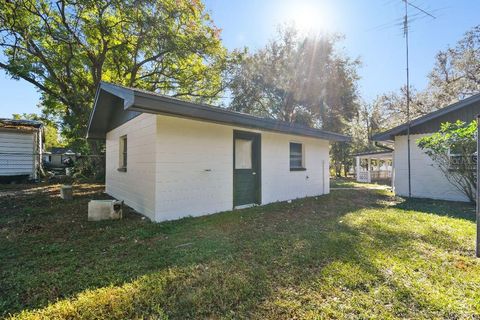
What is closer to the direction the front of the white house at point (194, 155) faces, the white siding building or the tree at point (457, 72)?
the tree

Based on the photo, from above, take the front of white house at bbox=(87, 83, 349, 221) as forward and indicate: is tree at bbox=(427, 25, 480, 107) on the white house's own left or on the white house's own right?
on the white house's own left

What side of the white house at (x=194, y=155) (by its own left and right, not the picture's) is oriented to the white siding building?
back

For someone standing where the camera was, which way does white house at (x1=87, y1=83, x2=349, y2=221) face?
facing the viewer and to the right of the viewer

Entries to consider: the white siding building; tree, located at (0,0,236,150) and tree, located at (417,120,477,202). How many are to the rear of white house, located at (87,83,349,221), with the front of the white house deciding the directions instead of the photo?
2

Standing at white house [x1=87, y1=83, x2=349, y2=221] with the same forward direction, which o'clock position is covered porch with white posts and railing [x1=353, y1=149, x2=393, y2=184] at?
The covered porch with white posts and railing is roughly at 9 o'clock from the white house.
